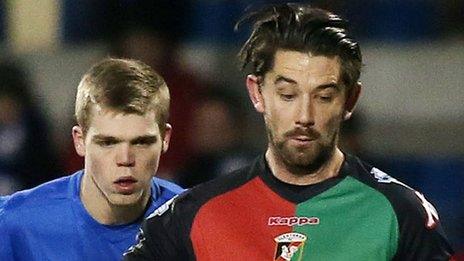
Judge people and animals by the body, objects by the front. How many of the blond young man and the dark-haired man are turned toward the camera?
2
